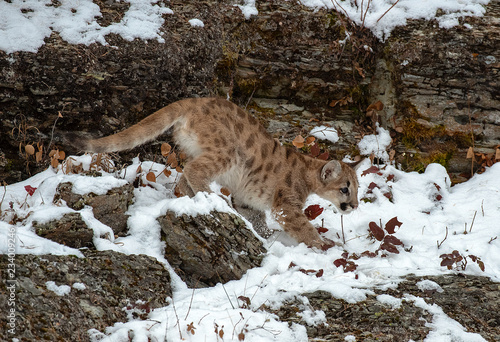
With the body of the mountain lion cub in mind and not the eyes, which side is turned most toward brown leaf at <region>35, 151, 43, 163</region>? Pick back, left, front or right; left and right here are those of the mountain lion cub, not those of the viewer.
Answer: back

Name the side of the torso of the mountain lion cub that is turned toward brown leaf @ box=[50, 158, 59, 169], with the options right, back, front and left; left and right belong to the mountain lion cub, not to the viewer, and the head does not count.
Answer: back

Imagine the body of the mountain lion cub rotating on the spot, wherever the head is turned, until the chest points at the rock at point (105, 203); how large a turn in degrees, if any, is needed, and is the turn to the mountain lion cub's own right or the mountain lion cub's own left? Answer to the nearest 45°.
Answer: approximately 135° to the mountain lion cub's own right

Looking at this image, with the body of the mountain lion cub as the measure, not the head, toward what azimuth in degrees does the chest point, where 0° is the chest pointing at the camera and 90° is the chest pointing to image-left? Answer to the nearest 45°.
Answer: approximately 270°

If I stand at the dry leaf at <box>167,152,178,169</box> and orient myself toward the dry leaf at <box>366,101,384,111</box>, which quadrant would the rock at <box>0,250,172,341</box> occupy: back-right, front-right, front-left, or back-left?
back-right

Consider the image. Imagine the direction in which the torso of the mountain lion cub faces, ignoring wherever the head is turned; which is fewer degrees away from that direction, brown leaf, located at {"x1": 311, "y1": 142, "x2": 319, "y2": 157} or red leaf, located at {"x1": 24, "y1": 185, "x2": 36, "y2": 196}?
the brown leaf

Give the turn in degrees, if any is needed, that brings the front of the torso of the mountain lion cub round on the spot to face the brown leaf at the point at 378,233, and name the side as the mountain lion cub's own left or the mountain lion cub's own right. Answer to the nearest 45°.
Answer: approximately 45° to the mountain lion cub's own right

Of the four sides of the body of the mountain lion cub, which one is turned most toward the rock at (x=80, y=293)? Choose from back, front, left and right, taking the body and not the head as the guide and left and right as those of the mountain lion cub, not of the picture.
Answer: right

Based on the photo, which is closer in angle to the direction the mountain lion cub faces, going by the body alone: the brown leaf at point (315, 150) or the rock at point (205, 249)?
the brown leaf

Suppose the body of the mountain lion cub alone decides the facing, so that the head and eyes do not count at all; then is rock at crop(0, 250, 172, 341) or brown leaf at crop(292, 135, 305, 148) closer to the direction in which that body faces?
the brown leaf

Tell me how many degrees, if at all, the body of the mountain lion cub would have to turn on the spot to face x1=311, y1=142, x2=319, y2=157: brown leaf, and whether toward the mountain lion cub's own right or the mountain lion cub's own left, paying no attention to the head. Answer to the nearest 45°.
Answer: approximately 45° to the mountain lion cub's own left
